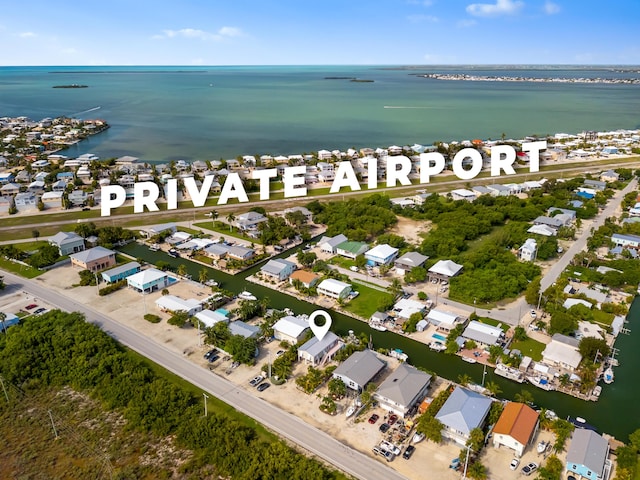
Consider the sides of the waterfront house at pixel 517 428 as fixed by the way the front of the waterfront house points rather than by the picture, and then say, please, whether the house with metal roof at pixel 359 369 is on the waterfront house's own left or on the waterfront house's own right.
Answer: on the waterfront house's own right

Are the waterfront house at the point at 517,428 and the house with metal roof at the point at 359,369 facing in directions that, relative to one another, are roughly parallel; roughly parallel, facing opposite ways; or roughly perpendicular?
roughly parallel

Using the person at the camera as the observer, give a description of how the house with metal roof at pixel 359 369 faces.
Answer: facing the viewer and to the left of the viewer

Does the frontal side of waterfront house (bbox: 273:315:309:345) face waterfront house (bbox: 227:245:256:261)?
no

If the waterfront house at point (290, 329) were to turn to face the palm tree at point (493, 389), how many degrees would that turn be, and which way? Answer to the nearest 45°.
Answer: approximately 90° to its left

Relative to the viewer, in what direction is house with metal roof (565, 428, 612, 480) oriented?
toward the camera

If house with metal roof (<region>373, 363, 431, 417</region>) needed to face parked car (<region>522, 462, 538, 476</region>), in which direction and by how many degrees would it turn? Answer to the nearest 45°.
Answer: approximately 90° to its left

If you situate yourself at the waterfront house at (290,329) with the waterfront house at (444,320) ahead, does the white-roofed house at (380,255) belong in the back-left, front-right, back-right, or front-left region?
front-left

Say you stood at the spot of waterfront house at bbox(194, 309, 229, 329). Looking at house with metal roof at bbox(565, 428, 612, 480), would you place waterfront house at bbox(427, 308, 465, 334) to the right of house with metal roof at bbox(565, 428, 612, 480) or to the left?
left

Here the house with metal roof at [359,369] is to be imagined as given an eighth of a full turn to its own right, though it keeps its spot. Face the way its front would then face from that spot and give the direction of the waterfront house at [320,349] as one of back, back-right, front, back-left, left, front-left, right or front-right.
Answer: front-right

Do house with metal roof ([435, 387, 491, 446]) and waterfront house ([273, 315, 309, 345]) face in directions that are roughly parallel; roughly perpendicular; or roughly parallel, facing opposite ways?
roughly parallel

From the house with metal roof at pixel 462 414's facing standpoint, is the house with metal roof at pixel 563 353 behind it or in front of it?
behind
